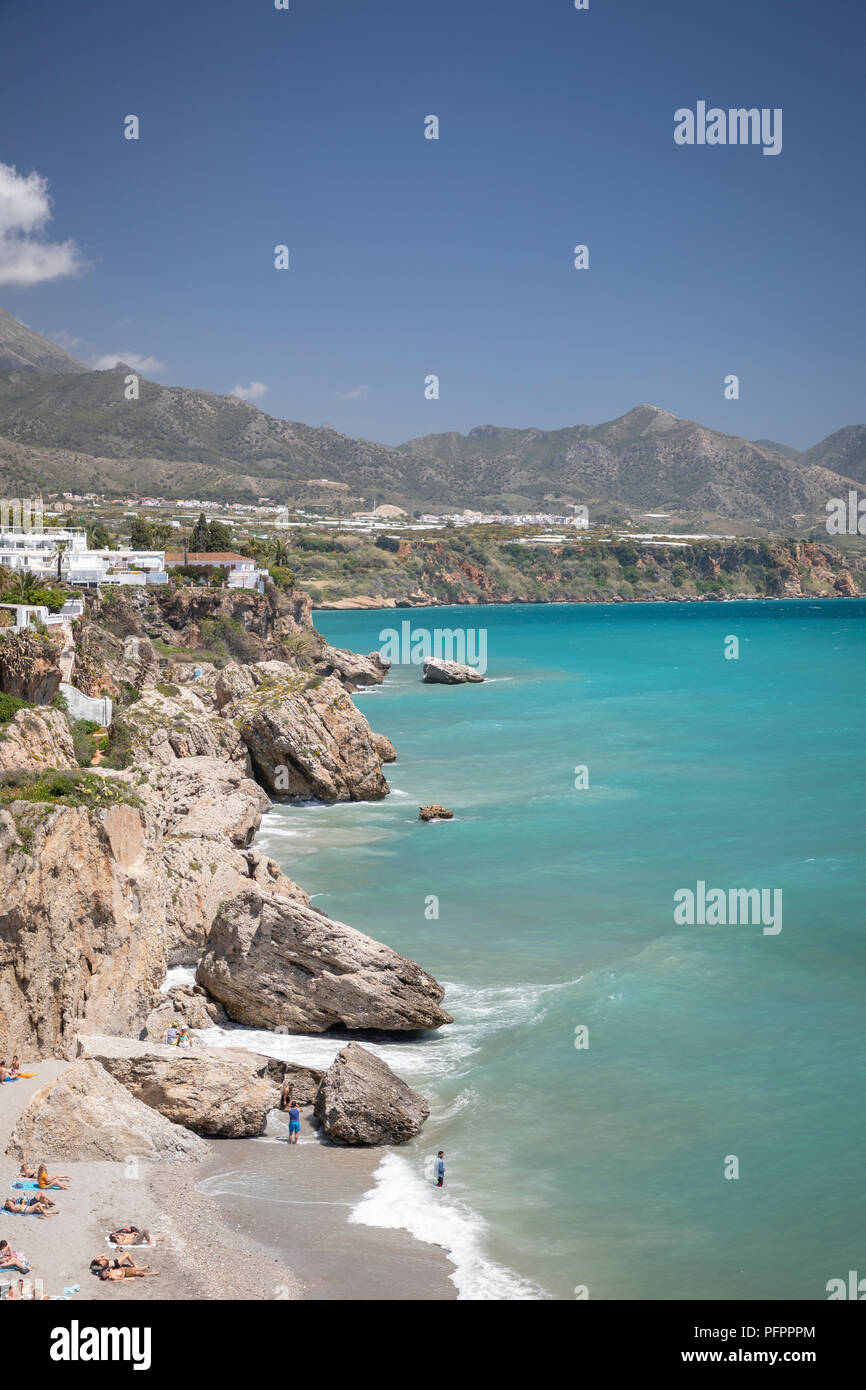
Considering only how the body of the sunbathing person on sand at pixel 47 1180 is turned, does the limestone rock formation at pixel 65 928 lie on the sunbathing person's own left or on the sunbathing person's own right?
on the sunbathing person's own left

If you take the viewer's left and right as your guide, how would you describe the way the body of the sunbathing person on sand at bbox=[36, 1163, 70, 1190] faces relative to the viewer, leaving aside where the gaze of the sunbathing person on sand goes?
facing to the right of the viewer

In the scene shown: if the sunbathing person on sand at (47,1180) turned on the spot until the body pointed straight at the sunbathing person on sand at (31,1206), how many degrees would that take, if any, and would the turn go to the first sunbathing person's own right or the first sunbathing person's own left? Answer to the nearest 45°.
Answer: approximately 90° to the first sunbathing person's own right

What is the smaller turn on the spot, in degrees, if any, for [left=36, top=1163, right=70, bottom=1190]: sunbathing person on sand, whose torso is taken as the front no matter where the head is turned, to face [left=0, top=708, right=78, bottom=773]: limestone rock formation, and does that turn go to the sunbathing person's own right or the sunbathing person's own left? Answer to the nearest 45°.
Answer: approximately 90° to the sunbathing person's own left

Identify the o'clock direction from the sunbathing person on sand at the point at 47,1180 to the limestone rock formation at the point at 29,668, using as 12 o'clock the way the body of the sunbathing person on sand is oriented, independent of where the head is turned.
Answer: The limestone rock formation is roughly at 9 o'clock from the sunbathing person on sand.

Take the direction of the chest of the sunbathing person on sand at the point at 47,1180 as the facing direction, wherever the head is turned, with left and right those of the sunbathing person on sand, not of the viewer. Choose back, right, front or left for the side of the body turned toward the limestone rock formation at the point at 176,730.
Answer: left

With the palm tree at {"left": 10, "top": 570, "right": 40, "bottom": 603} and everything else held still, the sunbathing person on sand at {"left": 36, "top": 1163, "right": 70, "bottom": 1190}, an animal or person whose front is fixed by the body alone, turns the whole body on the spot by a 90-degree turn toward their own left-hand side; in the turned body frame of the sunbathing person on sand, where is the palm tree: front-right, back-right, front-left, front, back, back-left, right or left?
front

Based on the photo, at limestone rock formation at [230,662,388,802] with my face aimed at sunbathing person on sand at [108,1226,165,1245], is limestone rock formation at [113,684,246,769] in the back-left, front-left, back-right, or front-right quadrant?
front-right

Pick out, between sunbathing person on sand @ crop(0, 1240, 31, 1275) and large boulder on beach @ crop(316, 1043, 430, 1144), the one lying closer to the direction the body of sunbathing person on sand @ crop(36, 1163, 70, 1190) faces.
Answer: the large boulder on beach

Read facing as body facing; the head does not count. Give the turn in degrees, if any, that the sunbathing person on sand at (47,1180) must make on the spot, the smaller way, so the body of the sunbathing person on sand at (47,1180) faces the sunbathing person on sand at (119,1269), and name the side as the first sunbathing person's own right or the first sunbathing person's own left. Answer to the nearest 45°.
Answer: approximately 90° to the first sunbathing person's own right

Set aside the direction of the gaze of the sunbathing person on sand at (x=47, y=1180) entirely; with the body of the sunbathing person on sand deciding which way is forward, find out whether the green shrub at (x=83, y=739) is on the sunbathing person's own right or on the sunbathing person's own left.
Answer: on the sunbathing person's own left

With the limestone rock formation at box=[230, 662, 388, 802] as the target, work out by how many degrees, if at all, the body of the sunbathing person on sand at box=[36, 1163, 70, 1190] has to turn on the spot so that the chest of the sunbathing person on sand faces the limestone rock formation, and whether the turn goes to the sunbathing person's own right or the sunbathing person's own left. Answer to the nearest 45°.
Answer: approximately 90° to the sunbathing person's own left
